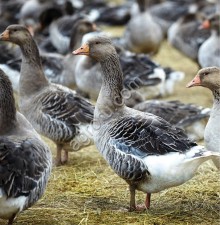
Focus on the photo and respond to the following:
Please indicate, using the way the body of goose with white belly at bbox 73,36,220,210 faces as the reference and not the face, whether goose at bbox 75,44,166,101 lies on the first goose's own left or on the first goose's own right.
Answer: on the first goose's own right

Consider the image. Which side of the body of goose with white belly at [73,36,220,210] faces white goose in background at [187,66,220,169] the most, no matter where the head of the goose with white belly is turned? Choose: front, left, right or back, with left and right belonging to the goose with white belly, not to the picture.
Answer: back

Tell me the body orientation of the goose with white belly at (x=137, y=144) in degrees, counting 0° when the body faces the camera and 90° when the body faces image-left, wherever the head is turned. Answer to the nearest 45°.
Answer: approximately 90°

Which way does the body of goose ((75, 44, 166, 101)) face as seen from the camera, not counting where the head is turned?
to the viewer's left

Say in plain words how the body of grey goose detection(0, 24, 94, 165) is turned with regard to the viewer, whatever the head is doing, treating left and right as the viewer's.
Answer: facing to the left of the viewer

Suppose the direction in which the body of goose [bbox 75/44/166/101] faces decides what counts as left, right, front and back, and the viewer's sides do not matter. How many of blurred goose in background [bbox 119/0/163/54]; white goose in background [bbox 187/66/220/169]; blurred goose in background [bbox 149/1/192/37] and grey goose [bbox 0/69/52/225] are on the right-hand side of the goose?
2

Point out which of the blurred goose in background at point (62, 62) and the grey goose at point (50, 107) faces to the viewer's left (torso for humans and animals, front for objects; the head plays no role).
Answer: the grey goose

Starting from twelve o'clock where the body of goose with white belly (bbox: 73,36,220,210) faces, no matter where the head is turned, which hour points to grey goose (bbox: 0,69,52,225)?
The grey goose is roughly at 11 o'clock from the goose with white belly.
